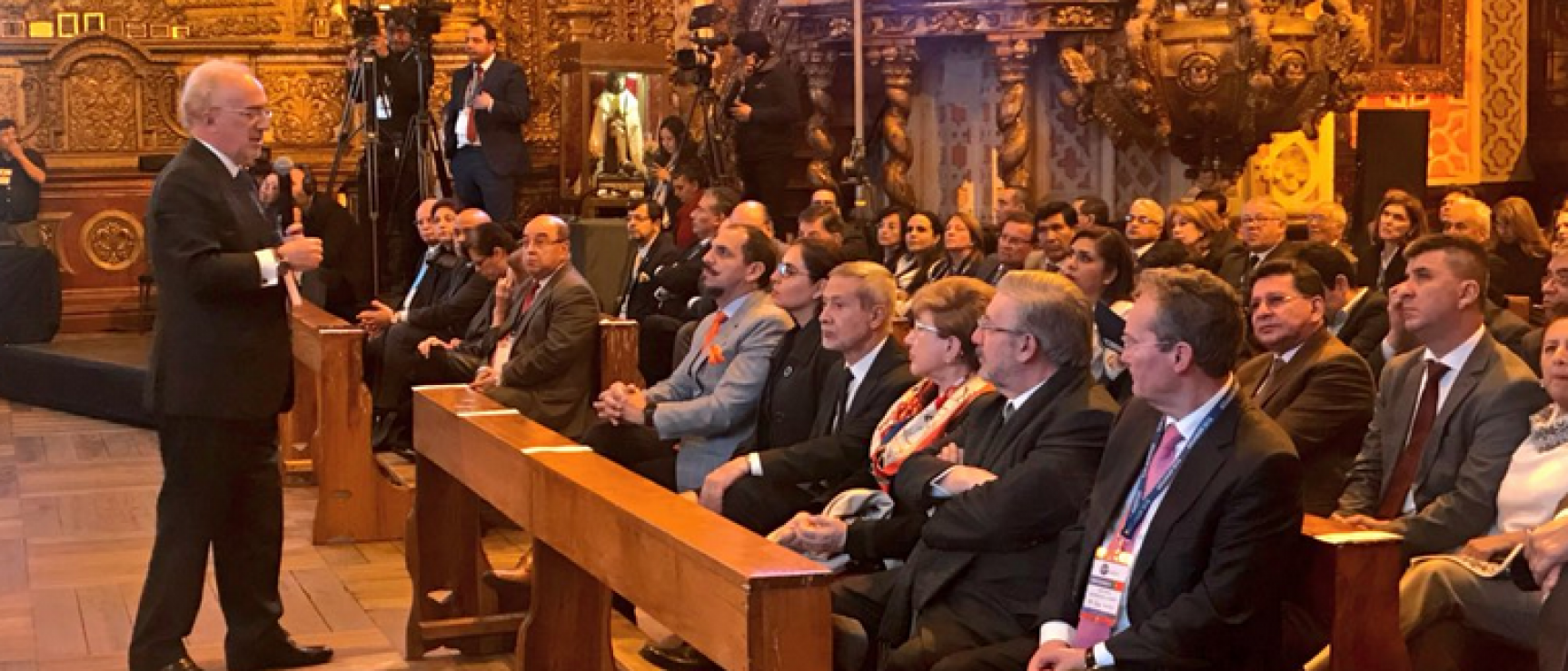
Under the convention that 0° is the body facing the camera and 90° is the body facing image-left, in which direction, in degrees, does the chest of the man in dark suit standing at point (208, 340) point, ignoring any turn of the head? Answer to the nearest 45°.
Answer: approximately 270°

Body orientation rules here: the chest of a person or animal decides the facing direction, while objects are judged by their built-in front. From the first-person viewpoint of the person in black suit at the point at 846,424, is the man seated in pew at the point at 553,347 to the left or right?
on their right

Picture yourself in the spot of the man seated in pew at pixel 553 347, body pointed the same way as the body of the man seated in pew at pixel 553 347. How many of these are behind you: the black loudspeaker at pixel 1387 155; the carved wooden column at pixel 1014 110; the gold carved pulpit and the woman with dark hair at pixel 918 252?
4

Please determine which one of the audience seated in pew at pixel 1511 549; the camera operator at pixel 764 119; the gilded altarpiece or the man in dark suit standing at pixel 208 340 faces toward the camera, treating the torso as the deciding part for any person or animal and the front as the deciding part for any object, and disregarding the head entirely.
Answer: the gilded altarpiece

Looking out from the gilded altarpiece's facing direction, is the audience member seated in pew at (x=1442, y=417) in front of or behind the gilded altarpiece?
in front

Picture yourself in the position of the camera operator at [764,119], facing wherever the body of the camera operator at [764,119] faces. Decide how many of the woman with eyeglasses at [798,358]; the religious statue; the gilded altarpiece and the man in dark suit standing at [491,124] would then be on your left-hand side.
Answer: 1

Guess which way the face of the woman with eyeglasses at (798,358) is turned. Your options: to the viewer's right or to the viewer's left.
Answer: to the viewer's left

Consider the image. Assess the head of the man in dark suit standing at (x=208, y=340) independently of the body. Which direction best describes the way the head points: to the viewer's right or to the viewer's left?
to the viewer's right
